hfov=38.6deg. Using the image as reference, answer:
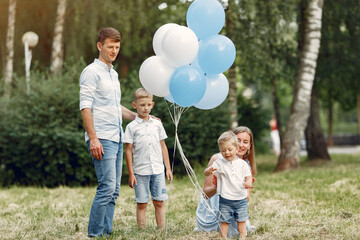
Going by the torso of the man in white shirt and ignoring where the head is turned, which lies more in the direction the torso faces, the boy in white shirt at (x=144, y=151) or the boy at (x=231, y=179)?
the boy

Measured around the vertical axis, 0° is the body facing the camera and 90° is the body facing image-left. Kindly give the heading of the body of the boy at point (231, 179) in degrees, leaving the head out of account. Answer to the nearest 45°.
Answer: approximately 0°

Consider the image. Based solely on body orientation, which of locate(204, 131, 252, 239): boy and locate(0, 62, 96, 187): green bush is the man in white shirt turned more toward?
the boy
